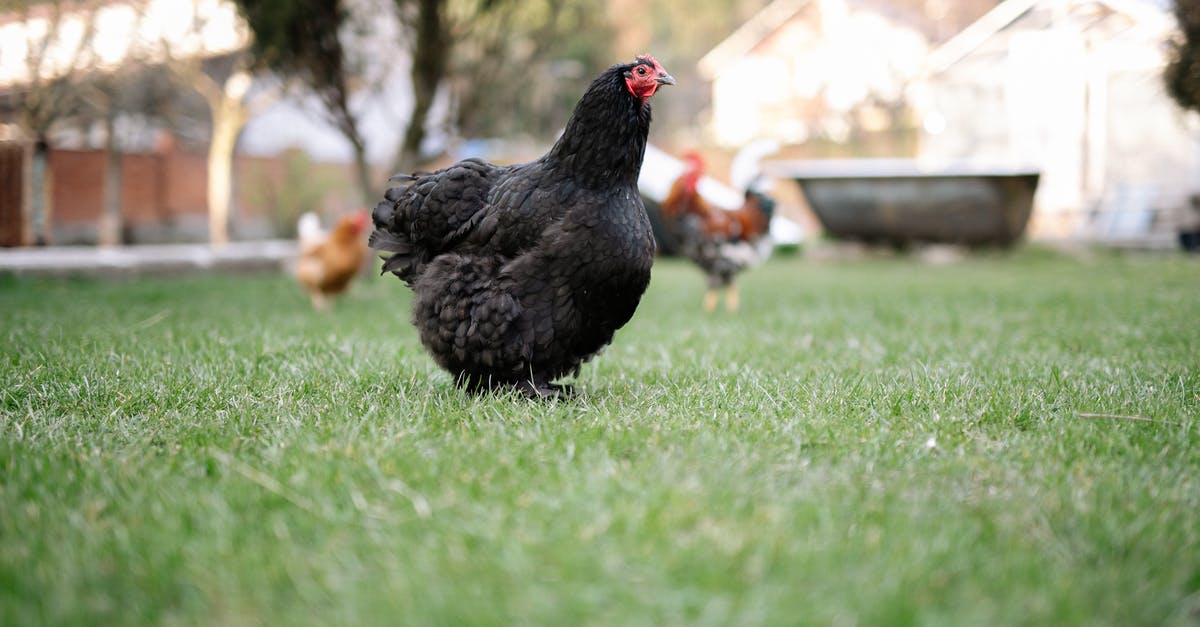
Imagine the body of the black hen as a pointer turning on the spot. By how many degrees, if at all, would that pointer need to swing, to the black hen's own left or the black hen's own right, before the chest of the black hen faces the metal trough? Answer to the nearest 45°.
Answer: approximately 45° to the black hen's own left

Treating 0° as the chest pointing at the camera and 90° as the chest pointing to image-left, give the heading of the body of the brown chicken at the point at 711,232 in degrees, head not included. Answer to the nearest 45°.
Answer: approximately 90°

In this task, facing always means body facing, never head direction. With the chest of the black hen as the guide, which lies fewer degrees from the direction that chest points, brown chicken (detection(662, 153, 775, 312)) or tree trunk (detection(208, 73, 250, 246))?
the brown chicken

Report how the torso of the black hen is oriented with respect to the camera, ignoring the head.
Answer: to the viewer's right

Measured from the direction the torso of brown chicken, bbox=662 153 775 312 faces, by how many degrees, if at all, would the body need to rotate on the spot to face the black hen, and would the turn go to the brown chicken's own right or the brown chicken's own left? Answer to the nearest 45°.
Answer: approximately 90° to the brown chicken's own left

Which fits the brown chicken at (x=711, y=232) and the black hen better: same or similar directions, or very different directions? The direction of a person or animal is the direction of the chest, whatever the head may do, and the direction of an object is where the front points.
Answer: very different directions

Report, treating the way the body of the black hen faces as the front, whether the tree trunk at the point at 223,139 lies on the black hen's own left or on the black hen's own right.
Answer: on the black hen's own left

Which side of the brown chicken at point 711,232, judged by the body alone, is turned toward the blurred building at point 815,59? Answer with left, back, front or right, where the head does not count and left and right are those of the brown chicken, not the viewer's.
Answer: right

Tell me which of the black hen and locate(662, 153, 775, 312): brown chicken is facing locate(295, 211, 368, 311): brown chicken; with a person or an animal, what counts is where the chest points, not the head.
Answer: locate(662, 153, 775, 312): brown chicken
